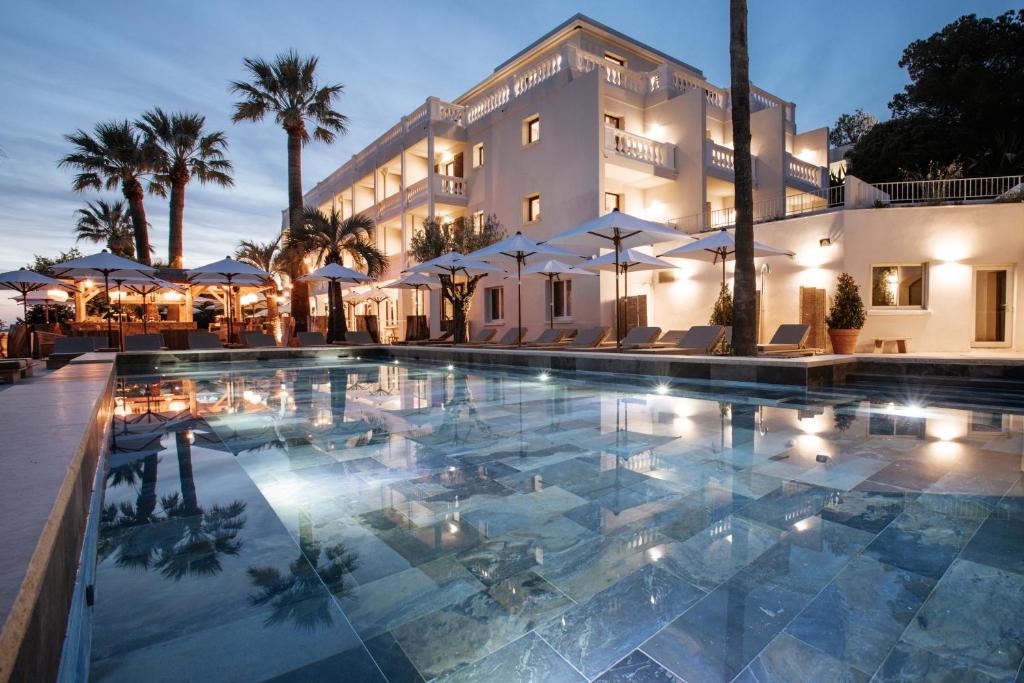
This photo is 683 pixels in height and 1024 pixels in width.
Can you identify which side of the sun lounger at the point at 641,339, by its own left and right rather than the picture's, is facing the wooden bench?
back

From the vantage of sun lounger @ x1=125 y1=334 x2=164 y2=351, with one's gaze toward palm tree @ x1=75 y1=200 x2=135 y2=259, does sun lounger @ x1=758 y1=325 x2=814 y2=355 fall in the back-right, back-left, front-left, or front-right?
back-right

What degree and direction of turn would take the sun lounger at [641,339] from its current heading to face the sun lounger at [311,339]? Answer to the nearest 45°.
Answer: approximately 45° to its right

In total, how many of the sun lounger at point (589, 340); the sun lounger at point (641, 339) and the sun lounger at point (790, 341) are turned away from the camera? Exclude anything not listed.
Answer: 0

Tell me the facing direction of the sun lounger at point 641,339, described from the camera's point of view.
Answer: facing the viewer and to the left of the viewer

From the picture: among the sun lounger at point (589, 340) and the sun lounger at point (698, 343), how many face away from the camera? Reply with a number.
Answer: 0

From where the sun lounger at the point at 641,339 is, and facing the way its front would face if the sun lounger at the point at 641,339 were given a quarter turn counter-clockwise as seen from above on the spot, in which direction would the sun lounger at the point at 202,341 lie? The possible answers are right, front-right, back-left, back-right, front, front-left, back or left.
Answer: back-right

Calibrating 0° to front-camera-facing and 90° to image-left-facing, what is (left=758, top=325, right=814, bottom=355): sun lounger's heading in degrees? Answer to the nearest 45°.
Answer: approximately 45°

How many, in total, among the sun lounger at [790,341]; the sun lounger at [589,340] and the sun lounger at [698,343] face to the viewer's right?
0

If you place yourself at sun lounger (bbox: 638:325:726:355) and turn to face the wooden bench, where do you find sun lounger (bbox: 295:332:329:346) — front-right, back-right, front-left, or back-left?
back-left

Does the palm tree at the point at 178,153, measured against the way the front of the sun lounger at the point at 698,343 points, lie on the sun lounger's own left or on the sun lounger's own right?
on the sun lounger's own right

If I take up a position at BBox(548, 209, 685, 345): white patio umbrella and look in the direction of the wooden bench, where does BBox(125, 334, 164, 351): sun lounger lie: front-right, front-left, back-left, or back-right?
back-left

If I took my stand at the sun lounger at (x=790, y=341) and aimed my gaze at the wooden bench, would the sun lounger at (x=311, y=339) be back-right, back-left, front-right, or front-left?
back-left

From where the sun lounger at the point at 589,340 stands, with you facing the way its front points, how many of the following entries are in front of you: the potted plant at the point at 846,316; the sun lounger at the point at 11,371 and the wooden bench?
1

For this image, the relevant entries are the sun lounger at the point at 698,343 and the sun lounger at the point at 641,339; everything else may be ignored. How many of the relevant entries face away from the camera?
0

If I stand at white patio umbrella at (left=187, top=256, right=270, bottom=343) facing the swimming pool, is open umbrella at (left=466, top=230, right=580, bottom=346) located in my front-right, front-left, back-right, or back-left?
front-left

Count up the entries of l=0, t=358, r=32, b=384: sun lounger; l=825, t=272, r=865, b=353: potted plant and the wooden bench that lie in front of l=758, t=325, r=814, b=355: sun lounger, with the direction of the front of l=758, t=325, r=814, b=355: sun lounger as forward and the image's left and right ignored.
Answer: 1
